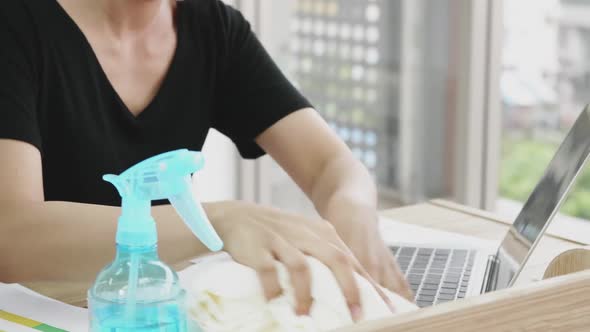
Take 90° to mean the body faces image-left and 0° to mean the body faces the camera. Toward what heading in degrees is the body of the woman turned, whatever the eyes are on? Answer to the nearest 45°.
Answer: approximately 315°

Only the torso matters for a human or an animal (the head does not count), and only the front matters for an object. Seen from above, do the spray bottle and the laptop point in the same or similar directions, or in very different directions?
very different directions

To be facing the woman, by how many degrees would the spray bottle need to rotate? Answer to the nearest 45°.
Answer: approximately 90° to its left

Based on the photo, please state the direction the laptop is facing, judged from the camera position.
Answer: facing to the left of the viewer

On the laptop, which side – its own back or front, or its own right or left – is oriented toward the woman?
front

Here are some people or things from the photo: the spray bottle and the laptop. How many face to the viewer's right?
1

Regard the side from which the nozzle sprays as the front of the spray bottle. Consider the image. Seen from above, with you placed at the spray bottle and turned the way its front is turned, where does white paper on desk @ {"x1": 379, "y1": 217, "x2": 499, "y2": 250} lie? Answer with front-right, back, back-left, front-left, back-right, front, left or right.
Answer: front-left

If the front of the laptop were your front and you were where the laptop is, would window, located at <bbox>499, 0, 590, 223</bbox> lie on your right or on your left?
on your right

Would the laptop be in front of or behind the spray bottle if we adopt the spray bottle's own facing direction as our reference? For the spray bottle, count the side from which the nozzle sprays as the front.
in front

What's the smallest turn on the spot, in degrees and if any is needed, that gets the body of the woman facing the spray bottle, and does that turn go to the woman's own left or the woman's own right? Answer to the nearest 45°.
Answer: approximately 45° to the woman's own right

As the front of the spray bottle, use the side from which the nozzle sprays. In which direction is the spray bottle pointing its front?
to the viewer's right

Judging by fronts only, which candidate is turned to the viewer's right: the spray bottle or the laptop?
the spray bottle
